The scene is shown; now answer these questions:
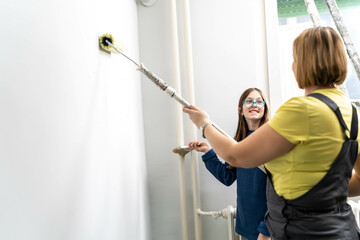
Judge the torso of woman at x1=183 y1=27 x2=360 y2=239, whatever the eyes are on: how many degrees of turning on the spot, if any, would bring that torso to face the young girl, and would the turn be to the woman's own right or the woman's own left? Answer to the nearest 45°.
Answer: approximately 45° to the woman's own right

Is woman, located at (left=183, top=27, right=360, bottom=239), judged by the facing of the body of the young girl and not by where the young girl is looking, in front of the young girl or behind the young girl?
in front

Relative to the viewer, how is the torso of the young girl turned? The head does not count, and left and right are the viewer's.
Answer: facing the viewer

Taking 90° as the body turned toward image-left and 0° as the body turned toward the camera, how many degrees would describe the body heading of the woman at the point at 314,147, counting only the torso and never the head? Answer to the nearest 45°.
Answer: approximately 135°

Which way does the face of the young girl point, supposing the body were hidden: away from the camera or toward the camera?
toward the camera

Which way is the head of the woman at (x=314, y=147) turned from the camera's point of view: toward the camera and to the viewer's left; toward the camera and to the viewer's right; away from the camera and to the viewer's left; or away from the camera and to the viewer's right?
away from the camera and to the viewer's left

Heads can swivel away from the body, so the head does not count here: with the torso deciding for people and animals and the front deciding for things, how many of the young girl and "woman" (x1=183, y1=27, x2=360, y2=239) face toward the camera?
1

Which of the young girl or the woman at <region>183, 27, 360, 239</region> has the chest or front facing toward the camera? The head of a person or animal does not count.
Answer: the young girl
